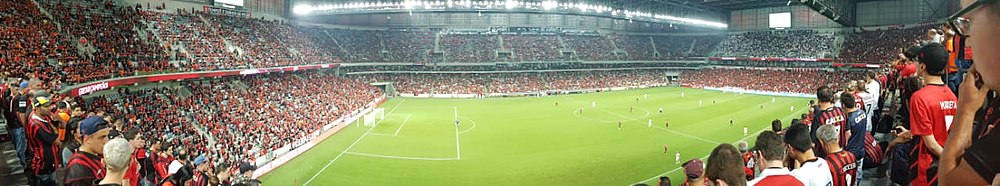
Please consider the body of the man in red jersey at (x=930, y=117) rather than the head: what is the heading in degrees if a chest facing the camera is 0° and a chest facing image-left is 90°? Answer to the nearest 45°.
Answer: approximately 135°

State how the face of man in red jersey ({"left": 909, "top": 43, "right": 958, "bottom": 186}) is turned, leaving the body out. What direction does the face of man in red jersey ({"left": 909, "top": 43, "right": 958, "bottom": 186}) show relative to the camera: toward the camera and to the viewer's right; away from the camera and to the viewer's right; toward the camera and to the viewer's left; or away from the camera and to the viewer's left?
away from the camera and to the viewer's left

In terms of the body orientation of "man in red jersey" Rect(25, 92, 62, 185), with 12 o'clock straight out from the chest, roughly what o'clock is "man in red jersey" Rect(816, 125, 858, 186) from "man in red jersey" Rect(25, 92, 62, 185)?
"man in red jersey" Rect(816, 125, 858, 186) is roughly at 2 o'clock from "man in red jersey" Rect(25, 92, 62, 185).

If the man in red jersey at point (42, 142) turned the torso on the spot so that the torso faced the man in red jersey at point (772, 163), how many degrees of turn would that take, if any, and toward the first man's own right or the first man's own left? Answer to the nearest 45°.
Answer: approximately 45° to the first man's own right

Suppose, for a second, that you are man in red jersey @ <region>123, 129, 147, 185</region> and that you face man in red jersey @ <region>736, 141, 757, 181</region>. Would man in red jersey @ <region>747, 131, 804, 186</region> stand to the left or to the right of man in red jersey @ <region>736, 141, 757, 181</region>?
right

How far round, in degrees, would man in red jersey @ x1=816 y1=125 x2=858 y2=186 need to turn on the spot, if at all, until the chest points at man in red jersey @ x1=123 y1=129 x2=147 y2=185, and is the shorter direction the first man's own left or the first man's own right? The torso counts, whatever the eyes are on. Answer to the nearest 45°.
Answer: approximately 45° to the first man's own left

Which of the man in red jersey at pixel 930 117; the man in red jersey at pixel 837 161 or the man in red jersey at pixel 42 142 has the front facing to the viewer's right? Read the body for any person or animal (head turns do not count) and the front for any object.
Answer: the man in red jersey at pixel 42 142

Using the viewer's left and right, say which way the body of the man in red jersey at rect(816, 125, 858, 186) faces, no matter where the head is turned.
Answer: facing away from the viewer and to the left of the viewer
